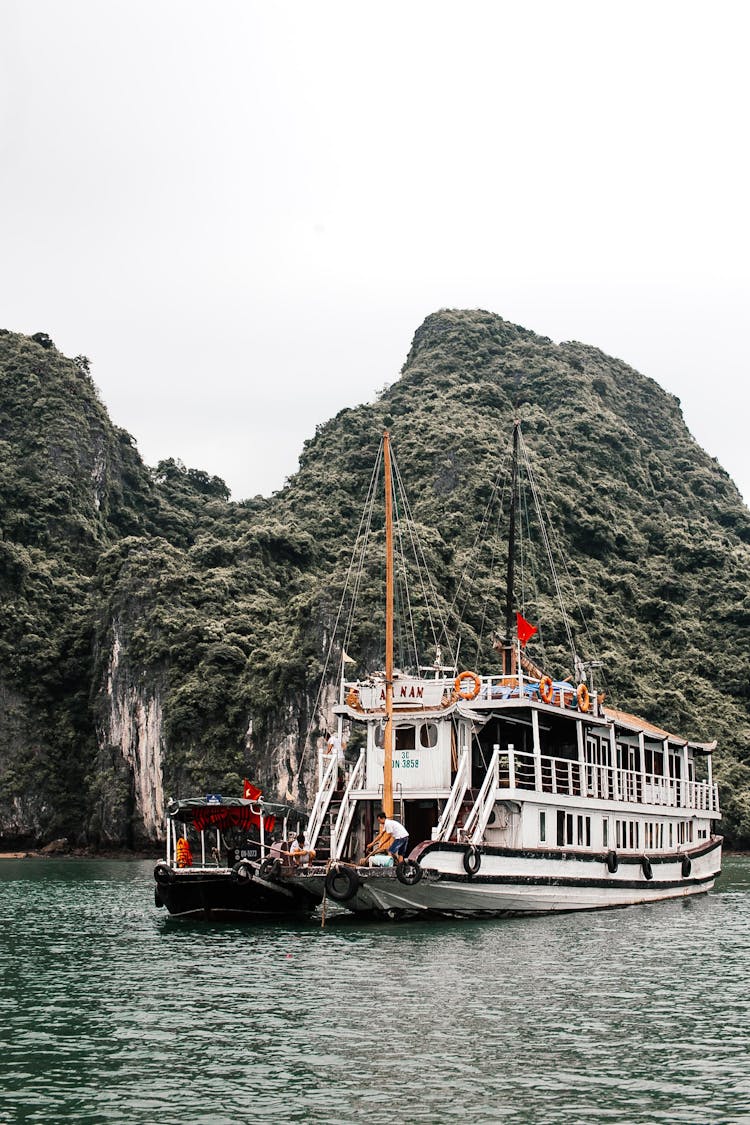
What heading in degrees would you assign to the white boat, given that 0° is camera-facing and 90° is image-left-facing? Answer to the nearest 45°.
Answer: approximately 45°
